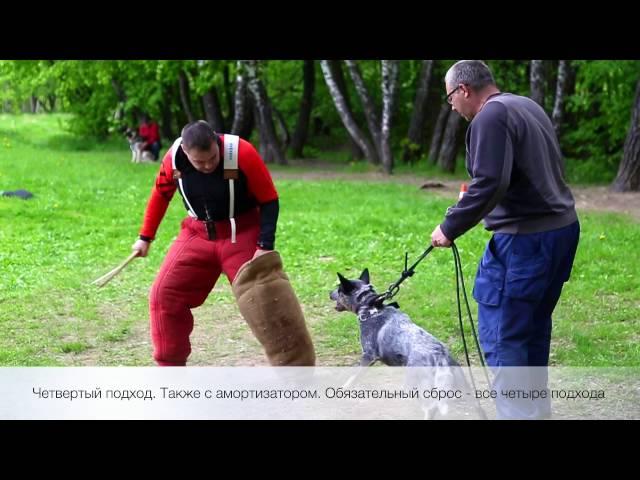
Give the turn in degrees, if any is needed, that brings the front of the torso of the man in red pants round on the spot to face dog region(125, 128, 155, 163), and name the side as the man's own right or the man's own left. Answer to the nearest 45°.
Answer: approximately 180°

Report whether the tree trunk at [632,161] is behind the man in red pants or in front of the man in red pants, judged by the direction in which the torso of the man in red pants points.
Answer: behind

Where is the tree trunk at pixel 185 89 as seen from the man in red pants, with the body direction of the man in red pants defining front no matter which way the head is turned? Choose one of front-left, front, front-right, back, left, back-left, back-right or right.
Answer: back

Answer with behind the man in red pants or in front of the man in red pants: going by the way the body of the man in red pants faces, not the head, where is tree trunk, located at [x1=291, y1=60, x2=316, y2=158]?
behind

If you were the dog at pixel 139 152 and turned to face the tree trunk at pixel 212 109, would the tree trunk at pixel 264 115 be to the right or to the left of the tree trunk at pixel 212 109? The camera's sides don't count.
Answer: right

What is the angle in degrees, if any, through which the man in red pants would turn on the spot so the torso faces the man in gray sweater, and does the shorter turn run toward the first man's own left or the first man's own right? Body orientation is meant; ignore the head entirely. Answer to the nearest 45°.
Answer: approximately 45° to the first man's own left

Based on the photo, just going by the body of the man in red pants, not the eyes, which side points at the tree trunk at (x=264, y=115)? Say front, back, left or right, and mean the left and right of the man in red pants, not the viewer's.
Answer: back

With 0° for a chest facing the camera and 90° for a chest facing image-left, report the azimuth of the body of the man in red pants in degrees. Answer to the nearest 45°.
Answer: approximately 0°

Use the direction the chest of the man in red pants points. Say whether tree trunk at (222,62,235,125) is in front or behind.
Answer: behind

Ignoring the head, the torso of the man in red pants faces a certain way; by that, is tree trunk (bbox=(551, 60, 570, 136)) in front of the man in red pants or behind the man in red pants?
behind

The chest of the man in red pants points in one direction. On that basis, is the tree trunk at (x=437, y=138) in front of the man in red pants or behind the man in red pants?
behind

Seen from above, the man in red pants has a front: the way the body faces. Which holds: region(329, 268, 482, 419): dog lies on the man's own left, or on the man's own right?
on the man's own left

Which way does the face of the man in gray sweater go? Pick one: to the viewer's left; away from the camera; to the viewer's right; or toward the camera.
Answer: to the viewer's left

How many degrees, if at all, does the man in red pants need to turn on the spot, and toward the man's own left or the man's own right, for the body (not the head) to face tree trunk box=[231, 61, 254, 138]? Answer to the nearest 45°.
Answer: approximately 180°

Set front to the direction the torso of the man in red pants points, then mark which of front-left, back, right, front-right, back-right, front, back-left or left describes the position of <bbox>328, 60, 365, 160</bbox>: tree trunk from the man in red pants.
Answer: back
